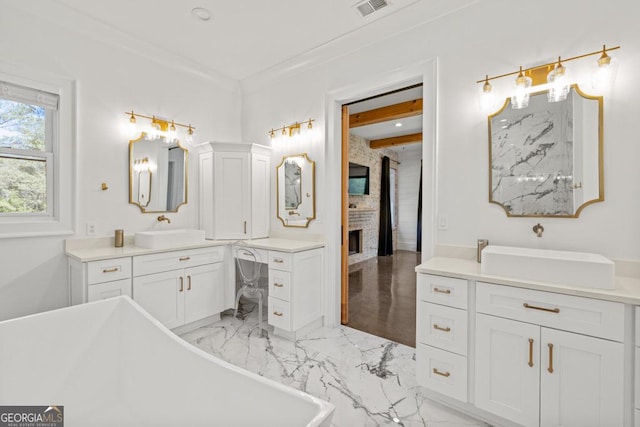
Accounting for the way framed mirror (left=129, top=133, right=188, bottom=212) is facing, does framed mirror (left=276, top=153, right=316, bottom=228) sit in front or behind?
in front

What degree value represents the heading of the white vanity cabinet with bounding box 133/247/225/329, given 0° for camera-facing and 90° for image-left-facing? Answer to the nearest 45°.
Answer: approximately 315°

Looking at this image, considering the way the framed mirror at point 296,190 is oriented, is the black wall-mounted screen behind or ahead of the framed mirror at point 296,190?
behind

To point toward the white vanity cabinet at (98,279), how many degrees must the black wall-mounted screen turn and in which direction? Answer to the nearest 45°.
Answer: approximately 90° to its right

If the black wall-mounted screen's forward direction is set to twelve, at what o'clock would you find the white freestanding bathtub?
The white freestanding bathtub is roughly at 2 o'clock from the black wall-mounted screen.

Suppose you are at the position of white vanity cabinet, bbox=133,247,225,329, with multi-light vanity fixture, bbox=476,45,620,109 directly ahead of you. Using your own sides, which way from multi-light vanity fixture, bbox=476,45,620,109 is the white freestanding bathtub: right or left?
right

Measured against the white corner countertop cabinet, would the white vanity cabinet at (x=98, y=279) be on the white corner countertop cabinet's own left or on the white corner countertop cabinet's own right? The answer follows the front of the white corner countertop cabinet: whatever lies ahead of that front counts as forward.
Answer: on the white corner countertop cabinet's own right

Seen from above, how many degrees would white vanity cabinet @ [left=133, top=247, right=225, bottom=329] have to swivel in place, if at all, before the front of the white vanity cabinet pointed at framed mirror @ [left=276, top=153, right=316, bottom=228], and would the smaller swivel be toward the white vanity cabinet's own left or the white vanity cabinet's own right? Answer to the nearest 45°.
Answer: approximately 45° to the white vanity cabinet's own left

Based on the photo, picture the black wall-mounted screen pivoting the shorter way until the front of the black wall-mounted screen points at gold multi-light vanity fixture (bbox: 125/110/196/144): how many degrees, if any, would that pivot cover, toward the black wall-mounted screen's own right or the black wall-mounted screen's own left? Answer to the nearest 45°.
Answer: approximately 90° to the black wall-mounted screen's own right

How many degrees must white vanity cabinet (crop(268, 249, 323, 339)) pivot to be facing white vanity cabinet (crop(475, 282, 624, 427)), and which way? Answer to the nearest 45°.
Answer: approximately 90° to its left

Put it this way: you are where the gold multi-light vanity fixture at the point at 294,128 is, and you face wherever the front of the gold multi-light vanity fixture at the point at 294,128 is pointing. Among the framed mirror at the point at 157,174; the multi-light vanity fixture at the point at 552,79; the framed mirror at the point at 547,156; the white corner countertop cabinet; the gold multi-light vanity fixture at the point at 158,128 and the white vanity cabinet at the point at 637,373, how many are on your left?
3

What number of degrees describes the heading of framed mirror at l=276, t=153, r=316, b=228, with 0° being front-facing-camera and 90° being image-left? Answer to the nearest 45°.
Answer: approximately 45°

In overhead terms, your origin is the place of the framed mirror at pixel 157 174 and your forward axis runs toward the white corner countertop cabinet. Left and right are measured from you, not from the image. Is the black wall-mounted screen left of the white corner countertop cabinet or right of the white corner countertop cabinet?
left
